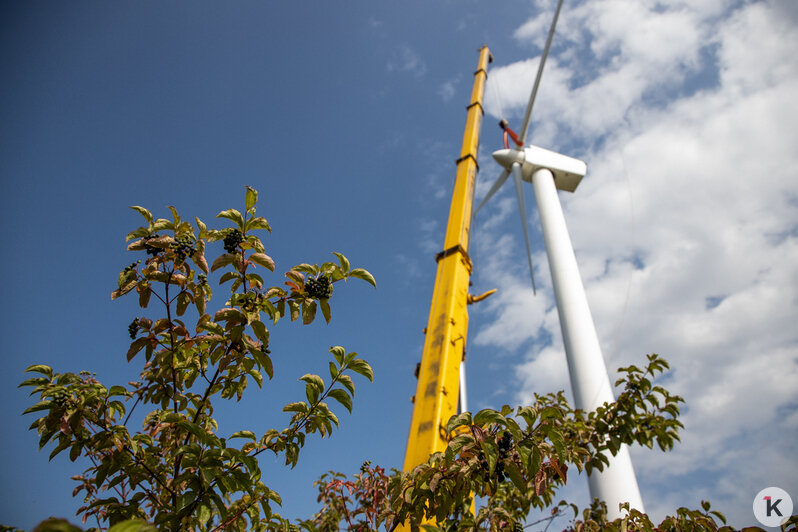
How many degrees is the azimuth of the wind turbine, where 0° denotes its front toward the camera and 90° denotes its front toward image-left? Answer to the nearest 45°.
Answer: approximately 45°
